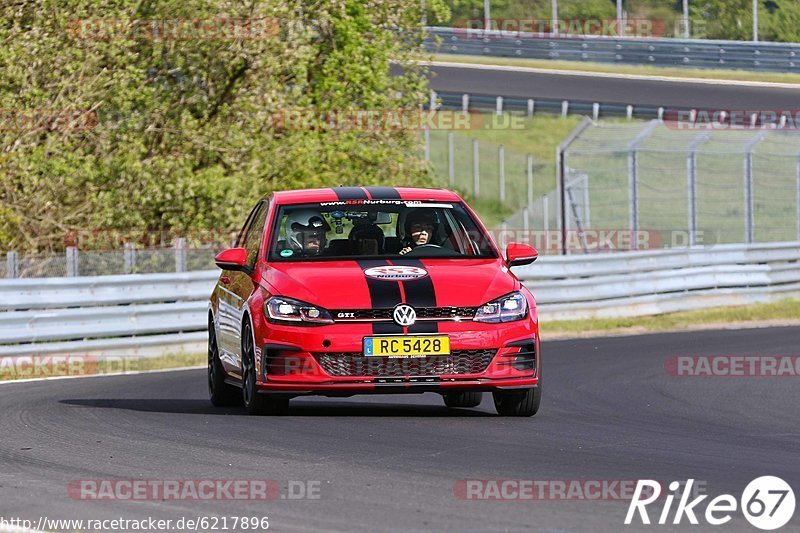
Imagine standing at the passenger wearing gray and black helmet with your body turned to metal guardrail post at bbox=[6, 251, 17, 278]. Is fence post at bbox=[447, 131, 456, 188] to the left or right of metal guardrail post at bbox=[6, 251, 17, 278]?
right

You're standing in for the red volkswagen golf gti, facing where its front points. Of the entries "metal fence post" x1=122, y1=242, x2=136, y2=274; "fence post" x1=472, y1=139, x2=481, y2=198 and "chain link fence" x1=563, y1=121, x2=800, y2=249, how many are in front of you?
0

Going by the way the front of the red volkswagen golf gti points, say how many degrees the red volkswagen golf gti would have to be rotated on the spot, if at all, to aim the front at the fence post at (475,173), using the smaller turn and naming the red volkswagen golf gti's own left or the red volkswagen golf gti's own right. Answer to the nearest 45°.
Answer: approximately 180°

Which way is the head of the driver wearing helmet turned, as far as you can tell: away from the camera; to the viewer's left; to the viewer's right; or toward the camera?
toward the camera

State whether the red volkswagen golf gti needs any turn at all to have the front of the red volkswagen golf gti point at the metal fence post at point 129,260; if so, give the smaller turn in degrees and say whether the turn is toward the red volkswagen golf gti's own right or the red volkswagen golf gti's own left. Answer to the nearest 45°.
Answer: approximately 180°

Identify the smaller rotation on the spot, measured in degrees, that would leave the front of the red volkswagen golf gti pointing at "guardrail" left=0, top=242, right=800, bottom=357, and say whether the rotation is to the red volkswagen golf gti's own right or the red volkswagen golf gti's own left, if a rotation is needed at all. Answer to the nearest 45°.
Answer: approximately 180°

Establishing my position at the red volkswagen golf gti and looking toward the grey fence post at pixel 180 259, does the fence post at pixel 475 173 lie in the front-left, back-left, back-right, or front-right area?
front-right

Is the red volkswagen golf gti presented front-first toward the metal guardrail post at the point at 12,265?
no

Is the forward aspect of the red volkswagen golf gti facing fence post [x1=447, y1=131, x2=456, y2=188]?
no

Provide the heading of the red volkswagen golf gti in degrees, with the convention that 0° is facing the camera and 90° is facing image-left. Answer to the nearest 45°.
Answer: approximately 0°

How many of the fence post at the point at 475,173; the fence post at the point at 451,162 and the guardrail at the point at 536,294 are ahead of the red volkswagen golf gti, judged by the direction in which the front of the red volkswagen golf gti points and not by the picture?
0

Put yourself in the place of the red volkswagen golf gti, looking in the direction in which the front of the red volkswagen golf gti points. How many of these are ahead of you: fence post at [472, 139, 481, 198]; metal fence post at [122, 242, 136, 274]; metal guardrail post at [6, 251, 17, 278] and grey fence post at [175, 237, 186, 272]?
0

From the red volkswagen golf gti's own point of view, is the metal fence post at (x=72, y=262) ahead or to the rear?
to the rear

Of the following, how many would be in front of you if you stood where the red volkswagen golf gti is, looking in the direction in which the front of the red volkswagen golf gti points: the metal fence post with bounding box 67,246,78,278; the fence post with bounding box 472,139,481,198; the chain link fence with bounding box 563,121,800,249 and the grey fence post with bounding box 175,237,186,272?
0

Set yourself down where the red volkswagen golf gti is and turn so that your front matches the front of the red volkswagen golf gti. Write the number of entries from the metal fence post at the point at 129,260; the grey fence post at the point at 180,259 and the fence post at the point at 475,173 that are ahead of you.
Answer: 0
